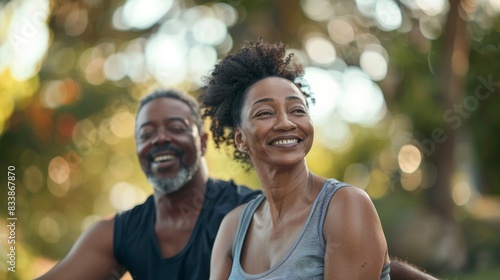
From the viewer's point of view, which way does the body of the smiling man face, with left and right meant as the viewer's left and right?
facing the viewer

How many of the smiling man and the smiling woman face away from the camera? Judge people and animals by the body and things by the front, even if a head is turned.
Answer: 0

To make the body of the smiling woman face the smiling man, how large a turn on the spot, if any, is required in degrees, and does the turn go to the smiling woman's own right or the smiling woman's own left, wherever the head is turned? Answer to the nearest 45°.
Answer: approximately 90° to the smiling woman's own right

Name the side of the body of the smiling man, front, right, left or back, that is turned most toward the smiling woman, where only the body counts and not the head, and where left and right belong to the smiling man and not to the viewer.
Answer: left
